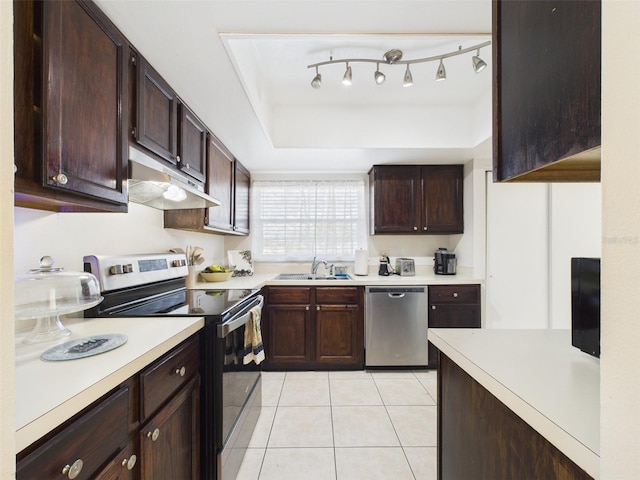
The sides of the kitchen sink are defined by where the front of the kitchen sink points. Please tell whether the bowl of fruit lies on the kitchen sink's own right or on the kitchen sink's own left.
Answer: on the kitchen sink's own right

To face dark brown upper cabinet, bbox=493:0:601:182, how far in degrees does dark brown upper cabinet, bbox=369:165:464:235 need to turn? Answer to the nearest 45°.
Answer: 0° — it already faces it

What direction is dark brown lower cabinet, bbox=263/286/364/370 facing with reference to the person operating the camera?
facing the viewer

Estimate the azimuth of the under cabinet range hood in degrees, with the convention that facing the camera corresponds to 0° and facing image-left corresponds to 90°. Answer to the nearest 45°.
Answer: approximately 315°

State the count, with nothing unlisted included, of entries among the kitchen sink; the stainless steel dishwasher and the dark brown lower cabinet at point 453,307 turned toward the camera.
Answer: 3

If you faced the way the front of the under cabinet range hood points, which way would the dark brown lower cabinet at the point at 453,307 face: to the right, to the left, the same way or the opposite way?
to the right

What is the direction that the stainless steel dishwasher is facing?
toward the camera

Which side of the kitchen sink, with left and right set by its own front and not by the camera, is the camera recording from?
front

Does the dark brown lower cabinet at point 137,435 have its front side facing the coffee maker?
no

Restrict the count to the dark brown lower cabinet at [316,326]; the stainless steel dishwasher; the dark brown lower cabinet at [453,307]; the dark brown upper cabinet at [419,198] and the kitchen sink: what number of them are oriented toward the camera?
5

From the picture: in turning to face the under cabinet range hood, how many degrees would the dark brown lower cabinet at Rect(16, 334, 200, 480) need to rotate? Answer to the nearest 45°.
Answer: approximately 135° to its left

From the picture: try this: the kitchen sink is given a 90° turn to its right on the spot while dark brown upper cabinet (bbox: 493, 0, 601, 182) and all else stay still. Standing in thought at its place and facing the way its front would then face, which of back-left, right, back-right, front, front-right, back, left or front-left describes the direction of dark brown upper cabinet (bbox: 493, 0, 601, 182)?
left

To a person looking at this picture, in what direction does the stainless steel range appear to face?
facing the viewer and to the right of the viewer

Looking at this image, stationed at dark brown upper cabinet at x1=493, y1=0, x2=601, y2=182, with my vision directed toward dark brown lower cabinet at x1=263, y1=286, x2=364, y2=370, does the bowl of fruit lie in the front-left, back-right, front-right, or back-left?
front-left

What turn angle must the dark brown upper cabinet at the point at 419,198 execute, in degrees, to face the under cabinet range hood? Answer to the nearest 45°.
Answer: approximately 45° to its right

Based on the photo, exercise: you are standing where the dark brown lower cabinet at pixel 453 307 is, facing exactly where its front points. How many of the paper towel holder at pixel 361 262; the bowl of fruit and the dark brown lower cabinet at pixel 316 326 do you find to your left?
0
